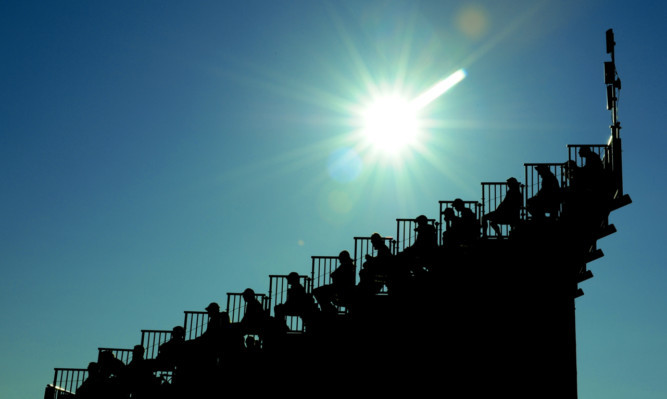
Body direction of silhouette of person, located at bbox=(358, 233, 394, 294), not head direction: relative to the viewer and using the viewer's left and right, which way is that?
facing to the left of the viewer

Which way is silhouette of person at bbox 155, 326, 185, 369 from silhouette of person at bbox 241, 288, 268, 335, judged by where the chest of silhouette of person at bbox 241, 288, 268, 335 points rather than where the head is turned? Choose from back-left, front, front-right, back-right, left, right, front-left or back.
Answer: front-right

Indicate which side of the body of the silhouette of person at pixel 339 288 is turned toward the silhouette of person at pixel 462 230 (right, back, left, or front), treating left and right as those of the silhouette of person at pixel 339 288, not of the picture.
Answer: back

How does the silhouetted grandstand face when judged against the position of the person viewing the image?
facing to the left of the viewer

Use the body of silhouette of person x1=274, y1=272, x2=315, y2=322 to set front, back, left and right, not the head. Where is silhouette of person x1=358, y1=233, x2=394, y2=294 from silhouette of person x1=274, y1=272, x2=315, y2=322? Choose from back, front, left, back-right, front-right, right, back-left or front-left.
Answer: back

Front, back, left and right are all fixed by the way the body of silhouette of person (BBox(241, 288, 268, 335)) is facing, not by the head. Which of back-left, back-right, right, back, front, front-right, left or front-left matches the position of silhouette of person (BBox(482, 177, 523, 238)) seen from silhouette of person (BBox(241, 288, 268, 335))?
back

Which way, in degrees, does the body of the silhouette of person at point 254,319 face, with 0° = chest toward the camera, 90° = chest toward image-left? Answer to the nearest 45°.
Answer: approximately 90°

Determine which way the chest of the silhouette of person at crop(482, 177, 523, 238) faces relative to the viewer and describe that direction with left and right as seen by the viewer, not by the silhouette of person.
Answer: facing to the left of the viewer

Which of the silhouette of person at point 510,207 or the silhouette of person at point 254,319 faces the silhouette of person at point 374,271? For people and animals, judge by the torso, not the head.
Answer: the silhouette of person at point 510,207

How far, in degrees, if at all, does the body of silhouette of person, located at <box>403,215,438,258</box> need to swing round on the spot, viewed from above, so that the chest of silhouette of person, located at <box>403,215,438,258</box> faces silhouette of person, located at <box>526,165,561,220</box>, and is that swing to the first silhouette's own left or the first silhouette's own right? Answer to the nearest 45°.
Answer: approximately 180°

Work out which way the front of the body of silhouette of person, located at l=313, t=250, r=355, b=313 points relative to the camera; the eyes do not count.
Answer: to the viewer's left

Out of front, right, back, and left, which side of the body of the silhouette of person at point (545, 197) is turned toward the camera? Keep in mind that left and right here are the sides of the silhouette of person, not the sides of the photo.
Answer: left

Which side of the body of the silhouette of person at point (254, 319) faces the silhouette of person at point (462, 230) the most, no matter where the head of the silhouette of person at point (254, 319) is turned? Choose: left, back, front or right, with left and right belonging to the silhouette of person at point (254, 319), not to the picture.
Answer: back

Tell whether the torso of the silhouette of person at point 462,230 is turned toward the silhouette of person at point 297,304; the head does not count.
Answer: yes
